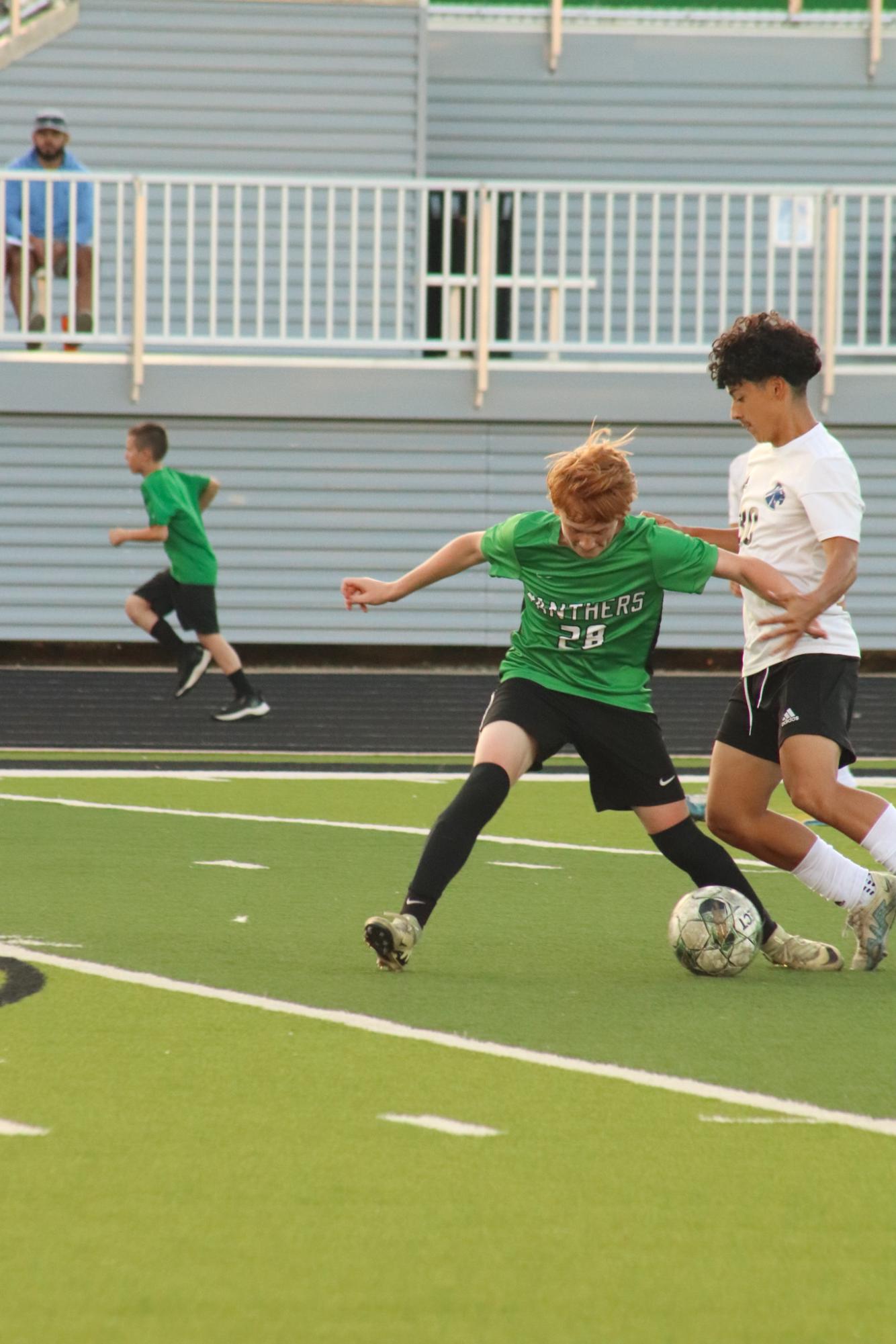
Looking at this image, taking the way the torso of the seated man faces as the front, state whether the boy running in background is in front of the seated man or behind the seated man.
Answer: in front

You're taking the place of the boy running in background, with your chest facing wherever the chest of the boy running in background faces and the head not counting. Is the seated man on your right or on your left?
on your right

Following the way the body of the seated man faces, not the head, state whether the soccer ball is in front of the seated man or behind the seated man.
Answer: in front

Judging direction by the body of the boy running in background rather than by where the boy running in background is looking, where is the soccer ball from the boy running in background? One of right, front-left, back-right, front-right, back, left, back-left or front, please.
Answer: left

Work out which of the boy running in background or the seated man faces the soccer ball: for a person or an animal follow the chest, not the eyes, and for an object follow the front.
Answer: the seated man

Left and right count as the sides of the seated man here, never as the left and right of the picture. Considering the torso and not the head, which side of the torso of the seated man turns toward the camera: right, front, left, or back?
front

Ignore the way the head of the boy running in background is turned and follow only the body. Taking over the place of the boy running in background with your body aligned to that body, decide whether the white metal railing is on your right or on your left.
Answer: on your right

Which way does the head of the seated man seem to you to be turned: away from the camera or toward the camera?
toward the camera

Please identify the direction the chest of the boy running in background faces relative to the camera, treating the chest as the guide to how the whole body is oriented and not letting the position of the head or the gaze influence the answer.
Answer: to the viewer's left

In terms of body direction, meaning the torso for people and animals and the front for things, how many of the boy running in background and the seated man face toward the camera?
1

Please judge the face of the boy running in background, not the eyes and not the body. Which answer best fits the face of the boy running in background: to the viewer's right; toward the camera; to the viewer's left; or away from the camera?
to the viewer's left
